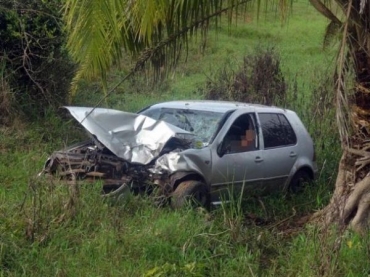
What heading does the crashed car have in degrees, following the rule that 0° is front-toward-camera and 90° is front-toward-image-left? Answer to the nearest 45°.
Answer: approximately 45°
